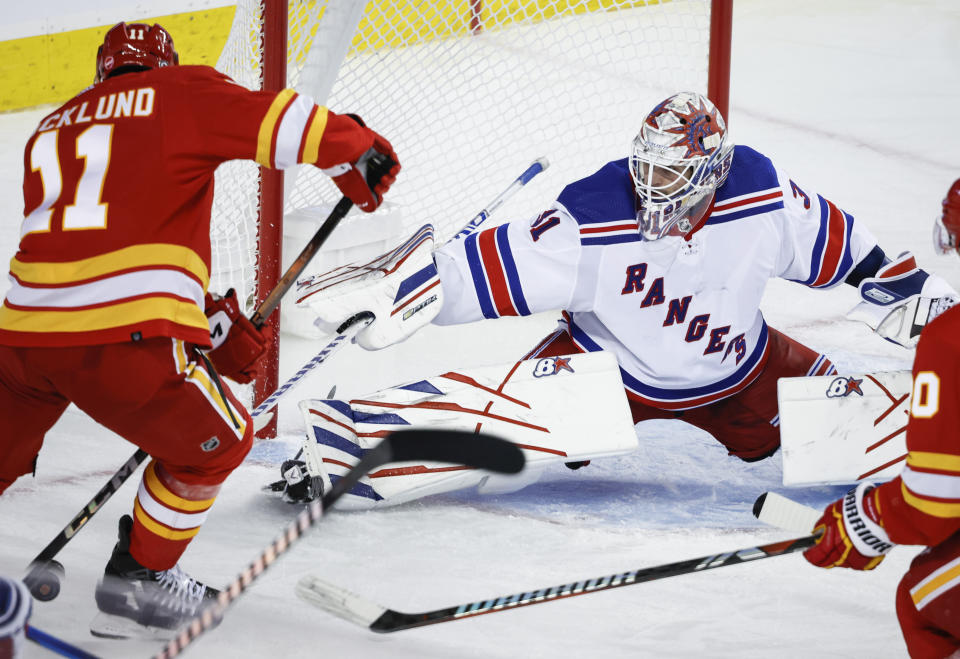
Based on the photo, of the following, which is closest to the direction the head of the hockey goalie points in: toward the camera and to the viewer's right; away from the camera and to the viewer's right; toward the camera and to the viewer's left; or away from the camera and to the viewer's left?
toward the camera and to the viewer's left

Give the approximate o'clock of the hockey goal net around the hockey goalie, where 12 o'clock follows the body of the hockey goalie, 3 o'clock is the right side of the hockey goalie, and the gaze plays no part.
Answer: The hockey goal net is roughly at 5 o'clock from the hockey goalie.

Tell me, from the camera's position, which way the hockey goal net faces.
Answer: facing the viewer and to the right of the viewer

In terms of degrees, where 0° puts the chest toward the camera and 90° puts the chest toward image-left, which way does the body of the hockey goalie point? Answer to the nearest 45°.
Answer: approximately 0°

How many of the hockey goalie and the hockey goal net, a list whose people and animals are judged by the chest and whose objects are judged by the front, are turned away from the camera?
0
